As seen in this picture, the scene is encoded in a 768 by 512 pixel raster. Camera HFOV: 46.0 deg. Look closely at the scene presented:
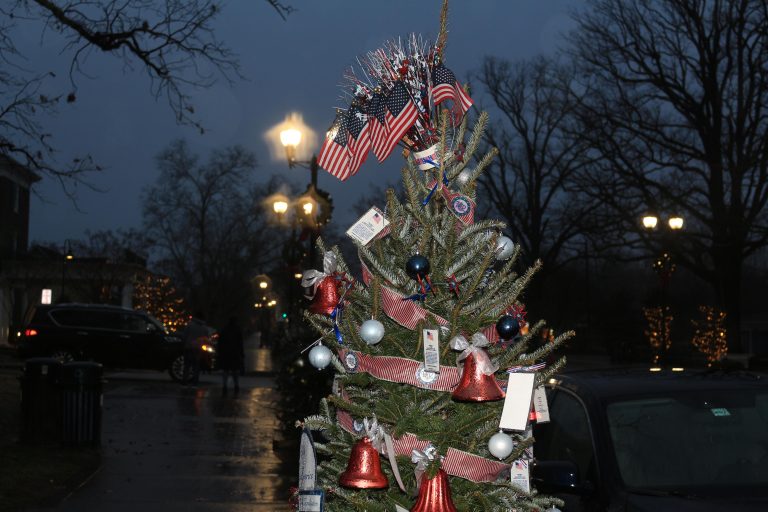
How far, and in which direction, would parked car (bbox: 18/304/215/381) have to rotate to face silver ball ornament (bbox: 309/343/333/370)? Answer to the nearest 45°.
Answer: approximately 45° to its right

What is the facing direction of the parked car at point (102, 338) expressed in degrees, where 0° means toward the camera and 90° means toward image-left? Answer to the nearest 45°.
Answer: approximately 315°

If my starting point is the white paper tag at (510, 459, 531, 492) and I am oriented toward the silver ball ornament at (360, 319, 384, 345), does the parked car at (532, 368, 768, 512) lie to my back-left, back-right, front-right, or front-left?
back-right

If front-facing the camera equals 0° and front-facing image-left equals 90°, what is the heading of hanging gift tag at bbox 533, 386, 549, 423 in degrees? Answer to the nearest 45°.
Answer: approximately 0°

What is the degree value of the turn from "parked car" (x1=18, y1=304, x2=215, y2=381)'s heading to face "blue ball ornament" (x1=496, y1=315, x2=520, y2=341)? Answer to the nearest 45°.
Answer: approximately 45° to its right

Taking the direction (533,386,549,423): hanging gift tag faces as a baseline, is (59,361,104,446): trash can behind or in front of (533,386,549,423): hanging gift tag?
behind

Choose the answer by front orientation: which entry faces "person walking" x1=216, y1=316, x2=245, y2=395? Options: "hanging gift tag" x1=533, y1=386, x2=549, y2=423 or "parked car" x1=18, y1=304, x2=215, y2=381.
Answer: the parked car

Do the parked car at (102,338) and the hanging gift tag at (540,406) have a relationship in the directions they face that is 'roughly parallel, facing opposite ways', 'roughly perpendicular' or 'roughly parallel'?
roughly perpendicular

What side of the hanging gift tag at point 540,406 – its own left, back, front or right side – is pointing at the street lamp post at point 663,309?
back
